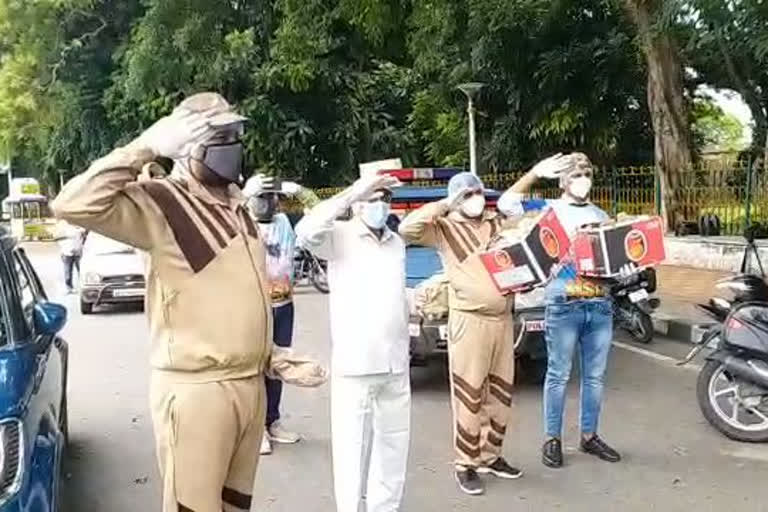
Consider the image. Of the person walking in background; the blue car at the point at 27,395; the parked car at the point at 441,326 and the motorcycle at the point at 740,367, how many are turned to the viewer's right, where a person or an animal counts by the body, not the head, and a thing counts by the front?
1

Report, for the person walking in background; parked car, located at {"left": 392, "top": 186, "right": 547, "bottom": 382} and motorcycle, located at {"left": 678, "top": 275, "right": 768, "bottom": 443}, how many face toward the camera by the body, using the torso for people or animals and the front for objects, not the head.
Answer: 2

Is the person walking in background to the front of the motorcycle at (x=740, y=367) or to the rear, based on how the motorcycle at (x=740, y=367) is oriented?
to the rear

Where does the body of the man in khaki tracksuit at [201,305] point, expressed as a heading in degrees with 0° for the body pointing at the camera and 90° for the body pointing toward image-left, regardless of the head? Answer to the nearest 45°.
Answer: approximately 315°

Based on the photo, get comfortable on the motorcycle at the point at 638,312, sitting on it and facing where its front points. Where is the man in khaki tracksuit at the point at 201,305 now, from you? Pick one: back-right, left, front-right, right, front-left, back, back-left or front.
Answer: front-right

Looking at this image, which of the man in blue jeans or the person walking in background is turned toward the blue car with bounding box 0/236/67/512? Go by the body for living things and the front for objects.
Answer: the person walking in background

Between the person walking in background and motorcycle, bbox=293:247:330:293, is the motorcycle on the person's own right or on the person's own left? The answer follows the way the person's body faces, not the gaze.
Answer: on the person's own left

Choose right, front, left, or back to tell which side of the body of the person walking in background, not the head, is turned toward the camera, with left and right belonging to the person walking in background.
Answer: front

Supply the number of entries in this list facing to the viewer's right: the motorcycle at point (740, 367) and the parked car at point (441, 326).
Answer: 1

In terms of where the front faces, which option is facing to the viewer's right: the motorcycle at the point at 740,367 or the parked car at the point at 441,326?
the motorcycle

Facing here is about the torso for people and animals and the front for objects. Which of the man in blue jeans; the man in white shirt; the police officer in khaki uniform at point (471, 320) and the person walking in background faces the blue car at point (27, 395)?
the person walking in background

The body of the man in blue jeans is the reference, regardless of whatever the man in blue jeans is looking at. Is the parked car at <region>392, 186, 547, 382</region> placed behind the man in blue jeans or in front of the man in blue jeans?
behind

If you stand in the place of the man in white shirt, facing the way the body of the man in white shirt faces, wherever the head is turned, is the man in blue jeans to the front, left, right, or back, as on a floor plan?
left

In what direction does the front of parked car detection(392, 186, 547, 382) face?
toward the camera
